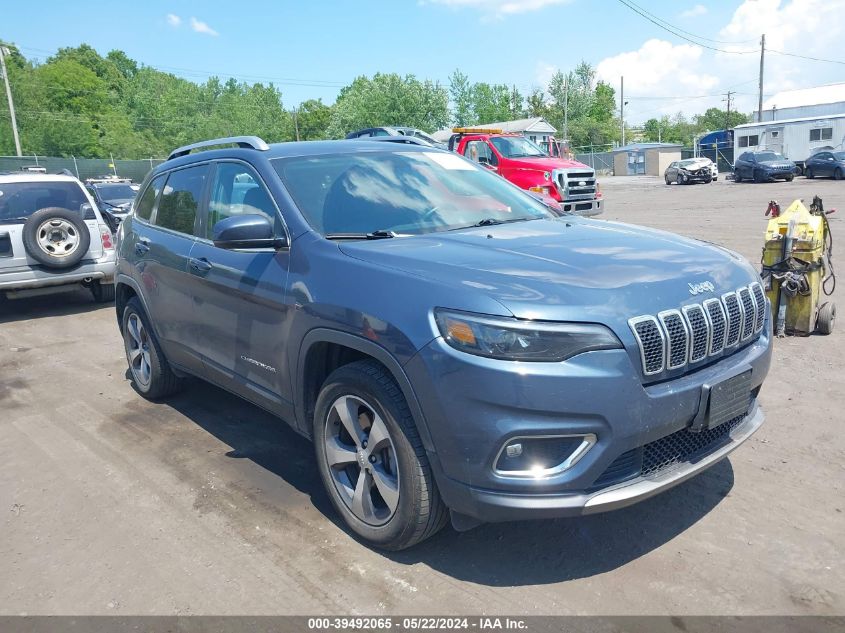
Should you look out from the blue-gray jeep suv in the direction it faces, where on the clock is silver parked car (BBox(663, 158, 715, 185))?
The silver parked car is roughly at 8 o'clock from the blue-gray jeep suv.

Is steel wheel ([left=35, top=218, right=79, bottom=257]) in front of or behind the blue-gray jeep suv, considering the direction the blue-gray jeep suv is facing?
behind

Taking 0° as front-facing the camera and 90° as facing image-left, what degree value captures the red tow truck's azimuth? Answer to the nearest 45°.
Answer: approximately 315°

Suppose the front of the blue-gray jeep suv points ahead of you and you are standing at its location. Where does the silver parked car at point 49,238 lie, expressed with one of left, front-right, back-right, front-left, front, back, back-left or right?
back

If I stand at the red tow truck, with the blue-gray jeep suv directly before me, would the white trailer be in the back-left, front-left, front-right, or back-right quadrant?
back-left

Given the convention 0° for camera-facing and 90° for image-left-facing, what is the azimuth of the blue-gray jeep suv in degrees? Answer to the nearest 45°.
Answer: approximately 315°

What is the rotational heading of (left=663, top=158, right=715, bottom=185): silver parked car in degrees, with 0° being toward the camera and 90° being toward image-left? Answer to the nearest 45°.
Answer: approximately 315°

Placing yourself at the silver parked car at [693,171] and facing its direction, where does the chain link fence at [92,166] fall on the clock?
The chain link fence is roughly at 4 o'clock from the silver parked car.

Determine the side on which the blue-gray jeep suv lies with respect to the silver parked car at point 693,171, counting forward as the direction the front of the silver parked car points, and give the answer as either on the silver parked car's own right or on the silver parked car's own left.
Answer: on the silver parked car's own right

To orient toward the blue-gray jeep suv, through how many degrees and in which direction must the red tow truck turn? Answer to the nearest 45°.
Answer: approximately 45° to its right

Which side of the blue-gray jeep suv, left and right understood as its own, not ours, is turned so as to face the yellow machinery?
left
